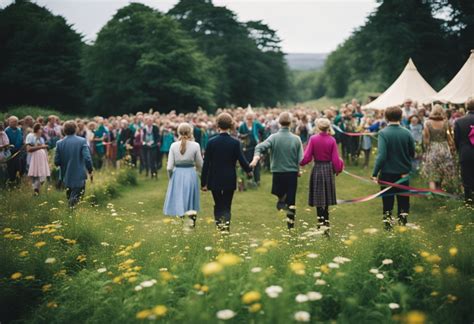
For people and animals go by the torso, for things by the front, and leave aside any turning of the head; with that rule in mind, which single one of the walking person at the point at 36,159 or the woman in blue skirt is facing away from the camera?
the woman in blue skirt

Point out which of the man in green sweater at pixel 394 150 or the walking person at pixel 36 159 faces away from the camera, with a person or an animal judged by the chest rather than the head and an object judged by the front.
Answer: the man in green sweater

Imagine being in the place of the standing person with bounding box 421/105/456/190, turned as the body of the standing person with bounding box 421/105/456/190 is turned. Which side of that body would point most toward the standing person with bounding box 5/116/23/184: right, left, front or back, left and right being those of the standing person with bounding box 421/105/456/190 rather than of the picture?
left

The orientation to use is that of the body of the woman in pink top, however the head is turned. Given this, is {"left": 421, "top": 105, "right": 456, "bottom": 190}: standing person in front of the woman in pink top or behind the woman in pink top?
in front

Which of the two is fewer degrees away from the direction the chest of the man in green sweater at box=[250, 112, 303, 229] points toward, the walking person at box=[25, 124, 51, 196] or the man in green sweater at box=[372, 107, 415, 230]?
the walking person

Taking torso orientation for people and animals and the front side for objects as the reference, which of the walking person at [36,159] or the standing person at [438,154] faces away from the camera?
the standing person at [438,154]

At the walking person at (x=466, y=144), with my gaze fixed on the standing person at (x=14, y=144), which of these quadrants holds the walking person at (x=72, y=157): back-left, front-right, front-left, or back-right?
front-left

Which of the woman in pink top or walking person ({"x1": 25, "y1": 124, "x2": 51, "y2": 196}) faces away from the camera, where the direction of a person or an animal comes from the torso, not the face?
the woman in pink top

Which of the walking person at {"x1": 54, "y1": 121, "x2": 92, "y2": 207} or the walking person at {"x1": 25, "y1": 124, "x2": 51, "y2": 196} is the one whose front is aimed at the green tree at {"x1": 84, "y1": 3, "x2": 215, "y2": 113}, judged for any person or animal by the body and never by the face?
the walking person at {"x1": 54, "y1": 121, "x2": 92, "y2": 207}

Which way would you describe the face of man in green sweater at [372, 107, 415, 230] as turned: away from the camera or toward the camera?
away from the camera

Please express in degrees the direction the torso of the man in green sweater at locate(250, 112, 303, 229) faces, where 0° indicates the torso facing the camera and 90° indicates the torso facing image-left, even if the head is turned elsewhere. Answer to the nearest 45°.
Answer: approximately 180°

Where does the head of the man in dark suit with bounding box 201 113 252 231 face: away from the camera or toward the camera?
away from the camera

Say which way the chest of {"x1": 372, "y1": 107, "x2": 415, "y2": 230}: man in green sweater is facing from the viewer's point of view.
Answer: away from the camera

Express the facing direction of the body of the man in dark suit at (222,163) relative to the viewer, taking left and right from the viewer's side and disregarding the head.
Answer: facing away from the viewer

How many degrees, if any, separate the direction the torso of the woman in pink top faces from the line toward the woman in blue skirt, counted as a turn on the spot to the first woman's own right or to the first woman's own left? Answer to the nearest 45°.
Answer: approximately 90° to the first woman's own left
